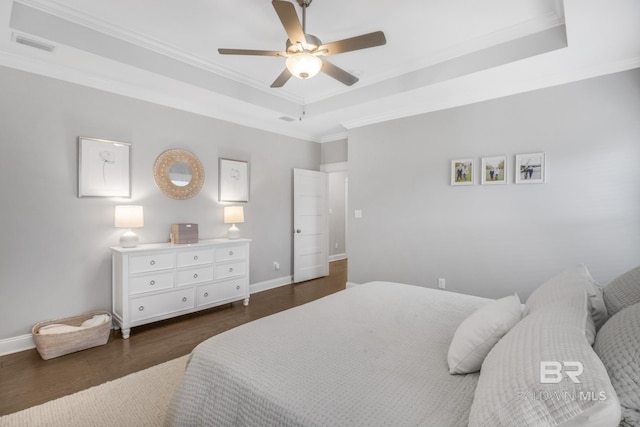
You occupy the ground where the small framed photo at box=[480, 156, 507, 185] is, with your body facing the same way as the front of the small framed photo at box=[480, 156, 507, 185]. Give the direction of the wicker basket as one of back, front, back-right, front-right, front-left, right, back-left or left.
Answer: front-right

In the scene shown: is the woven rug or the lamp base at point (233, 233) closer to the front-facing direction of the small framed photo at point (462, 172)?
the woven rug

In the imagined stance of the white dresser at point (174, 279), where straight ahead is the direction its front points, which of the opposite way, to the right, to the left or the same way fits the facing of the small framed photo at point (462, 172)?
to the right

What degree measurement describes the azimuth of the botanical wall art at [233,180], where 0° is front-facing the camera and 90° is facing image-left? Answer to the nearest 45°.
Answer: approximately 315°
